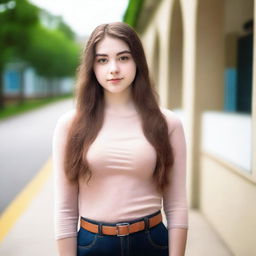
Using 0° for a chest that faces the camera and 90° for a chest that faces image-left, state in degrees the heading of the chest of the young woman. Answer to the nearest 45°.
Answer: approximately 0°

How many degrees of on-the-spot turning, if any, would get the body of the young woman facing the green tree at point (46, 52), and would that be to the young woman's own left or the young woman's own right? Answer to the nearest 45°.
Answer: approximately 180°

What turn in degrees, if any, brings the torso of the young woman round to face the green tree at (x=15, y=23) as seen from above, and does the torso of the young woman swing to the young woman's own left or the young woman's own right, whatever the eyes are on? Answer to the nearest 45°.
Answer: approximately 180°

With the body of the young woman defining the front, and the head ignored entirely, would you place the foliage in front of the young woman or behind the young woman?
behind
